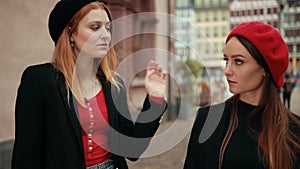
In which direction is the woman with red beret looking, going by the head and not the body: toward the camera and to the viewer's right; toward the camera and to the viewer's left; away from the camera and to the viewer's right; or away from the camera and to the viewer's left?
toward the camera and to the viewer's left

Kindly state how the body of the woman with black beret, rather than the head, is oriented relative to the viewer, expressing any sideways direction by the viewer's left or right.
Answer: facing the viewer and to the right of the viewer

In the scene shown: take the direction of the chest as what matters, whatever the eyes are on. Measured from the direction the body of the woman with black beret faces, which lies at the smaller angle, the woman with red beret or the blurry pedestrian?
the woman with red beret

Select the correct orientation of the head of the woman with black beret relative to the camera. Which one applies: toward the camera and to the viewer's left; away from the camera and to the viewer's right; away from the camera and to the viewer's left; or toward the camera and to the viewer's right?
toward the camera and to the viewer's right

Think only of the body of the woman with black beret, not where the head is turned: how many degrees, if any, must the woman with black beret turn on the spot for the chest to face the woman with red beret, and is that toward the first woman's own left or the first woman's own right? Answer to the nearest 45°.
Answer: approximately 45° to the first woman's own left

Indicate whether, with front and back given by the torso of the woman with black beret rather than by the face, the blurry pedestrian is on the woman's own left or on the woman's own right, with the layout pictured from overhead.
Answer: on the woman's own left
